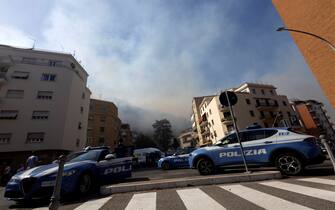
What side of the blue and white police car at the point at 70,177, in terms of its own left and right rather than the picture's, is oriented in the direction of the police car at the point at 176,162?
back

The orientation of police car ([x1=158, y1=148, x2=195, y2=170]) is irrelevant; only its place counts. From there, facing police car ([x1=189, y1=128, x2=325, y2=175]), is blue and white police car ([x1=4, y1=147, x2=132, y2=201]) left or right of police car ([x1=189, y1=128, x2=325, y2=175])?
right

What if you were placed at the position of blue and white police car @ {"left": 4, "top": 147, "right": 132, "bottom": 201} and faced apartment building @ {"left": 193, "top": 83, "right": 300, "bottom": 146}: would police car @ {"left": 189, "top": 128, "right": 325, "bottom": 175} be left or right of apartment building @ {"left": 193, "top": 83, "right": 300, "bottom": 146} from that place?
right

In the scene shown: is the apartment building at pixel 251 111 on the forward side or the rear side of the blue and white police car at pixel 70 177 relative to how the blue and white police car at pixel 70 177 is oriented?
on the rear side

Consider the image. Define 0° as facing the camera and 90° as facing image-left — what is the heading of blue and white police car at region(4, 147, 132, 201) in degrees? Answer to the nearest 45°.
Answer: approximately 45°
